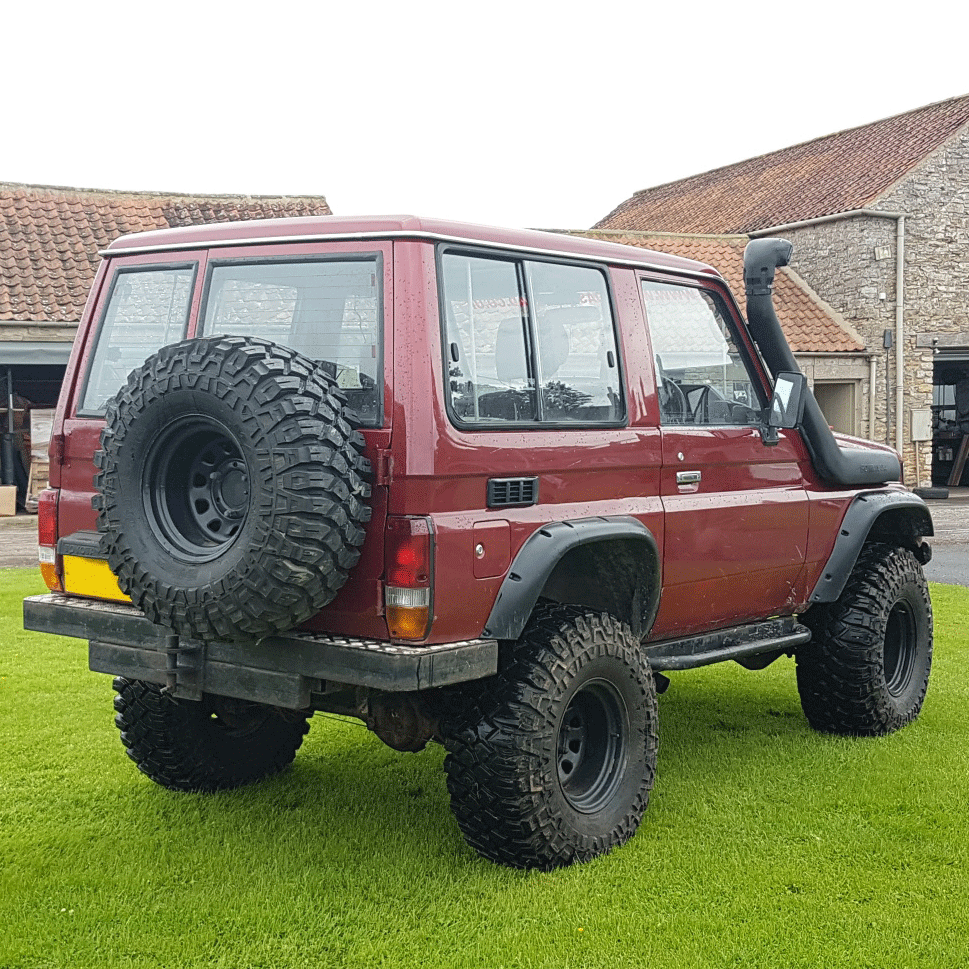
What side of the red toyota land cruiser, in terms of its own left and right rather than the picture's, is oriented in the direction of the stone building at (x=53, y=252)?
left

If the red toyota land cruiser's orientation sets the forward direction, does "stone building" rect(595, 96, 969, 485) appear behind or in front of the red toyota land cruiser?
in front

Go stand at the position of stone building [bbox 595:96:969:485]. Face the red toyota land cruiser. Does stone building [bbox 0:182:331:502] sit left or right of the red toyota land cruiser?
right

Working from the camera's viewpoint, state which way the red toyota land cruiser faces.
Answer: facing away from the viewer and to the right of the viewer
